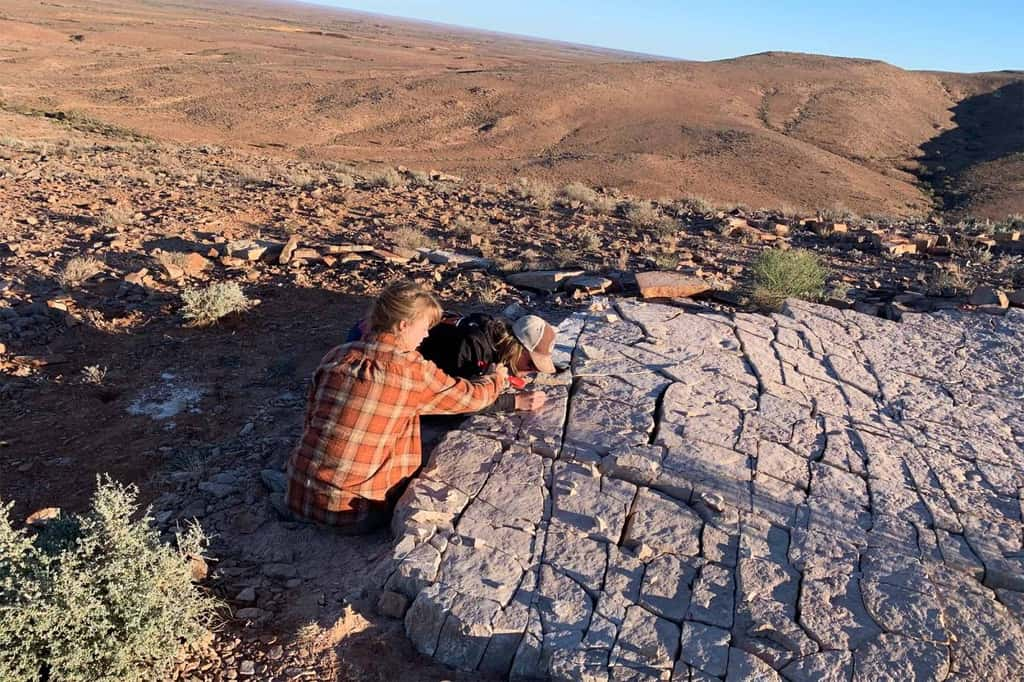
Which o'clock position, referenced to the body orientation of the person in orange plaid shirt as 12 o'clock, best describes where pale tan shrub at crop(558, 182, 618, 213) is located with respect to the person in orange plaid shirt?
The pale tan shrub is roughly at 11 o'clock from the person in orange plaid shirt.

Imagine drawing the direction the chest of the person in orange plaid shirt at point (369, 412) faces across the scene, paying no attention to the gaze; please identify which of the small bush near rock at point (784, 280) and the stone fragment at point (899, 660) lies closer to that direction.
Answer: the small bush near rock

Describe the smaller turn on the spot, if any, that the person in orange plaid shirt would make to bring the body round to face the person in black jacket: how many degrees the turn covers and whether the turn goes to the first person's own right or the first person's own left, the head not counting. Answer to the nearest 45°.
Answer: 0° — they already face them

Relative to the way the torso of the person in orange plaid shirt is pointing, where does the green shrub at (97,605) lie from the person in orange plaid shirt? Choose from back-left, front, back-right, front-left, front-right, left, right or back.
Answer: back

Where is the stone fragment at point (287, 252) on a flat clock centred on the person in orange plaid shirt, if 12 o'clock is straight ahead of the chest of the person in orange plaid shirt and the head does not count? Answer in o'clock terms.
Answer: The stone fragment is roughly at 10 o'clock from the person in orange plaid shirt.

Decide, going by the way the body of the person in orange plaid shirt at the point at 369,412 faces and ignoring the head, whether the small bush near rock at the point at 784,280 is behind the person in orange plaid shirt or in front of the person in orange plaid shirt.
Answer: in front

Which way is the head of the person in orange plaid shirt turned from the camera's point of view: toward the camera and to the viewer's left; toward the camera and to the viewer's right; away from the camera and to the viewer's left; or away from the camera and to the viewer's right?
away from the camera and to the viewer's right

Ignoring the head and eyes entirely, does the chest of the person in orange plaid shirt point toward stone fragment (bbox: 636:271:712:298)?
yes

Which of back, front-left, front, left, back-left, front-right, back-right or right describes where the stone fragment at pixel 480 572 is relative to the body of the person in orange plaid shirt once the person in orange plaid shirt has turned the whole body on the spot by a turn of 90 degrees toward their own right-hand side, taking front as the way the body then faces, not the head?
front

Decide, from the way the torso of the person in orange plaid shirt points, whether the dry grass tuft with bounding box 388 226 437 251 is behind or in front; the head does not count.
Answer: in front

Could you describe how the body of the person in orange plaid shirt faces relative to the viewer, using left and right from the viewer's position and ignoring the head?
facing away from the viewer and to the right of the viewer

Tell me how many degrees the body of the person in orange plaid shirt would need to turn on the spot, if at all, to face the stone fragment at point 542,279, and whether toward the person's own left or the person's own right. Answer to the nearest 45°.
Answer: approximately 45° to the person's own left

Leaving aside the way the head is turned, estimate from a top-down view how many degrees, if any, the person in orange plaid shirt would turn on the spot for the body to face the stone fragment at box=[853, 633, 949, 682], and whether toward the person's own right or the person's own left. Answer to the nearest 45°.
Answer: approximately 90° to the person's own right

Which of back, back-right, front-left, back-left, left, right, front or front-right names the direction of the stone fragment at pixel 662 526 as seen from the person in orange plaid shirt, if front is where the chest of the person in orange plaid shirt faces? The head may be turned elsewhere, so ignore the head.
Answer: front-right
